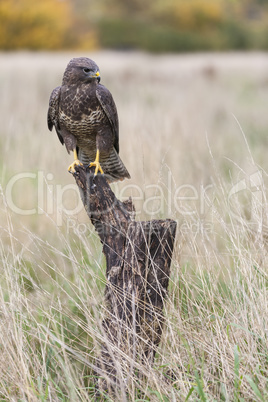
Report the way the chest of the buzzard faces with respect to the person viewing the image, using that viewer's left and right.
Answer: facing the viewer
